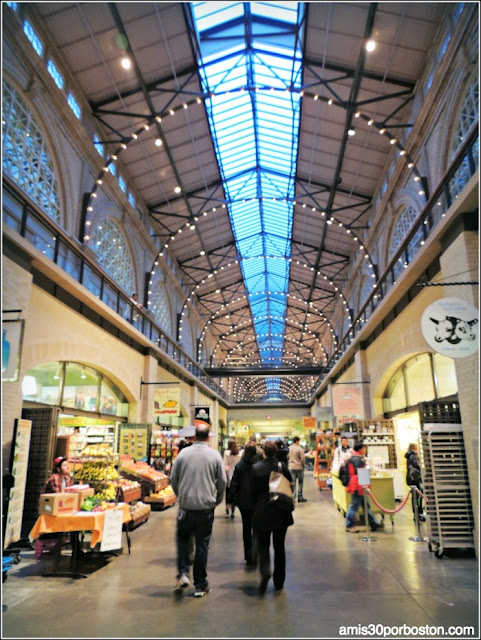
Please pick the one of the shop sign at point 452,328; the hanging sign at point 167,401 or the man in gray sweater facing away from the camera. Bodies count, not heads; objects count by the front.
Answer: the man in gray sweater

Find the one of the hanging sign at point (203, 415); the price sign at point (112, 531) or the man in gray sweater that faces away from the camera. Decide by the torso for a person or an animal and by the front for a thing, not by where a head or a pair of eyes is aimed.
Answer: the man in gray sweater

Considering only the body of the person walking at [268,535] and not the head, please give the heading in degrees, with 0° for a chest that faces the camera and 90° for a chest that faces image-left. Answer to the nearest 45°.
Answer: approximately 180°

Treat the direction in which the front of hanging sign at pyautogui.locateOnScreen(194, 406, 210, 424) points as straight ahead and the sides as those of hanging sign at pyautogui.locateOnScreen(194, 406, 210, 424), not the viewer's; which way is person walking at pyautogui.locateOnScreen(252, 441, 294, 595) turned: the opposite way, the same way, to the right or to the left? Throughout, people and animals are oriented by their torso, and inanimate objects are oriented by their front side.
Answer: the opposite way

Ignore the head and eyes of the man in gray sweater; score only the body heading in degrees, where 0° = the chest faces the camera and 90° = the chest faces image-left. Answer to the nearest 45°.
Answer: approximately 180°
